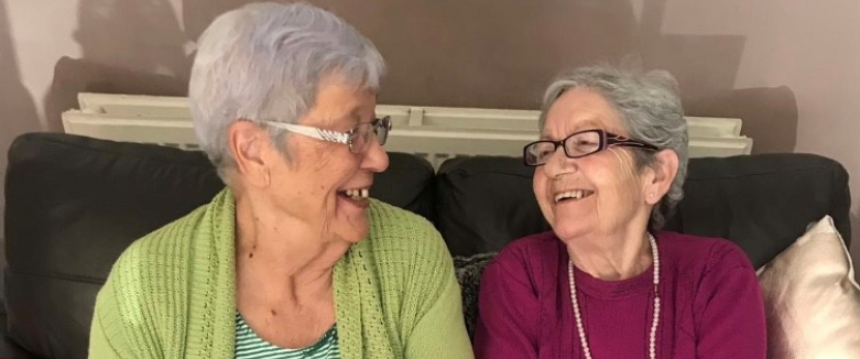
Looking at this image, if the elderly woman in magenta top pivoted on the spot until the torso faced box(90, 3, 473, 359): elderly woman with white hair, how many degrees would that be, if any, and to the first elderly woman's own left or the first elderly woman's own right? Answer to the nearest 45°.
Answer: approximately 45° to the first elderly woman's own right

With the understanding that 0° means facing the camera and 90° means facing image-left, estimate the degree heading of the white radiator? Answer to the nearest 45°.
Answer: approximately 0°

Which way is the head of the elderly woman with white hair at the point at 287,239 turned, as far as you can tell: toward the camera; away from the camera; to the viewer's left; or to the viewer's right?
to the viewer's right
